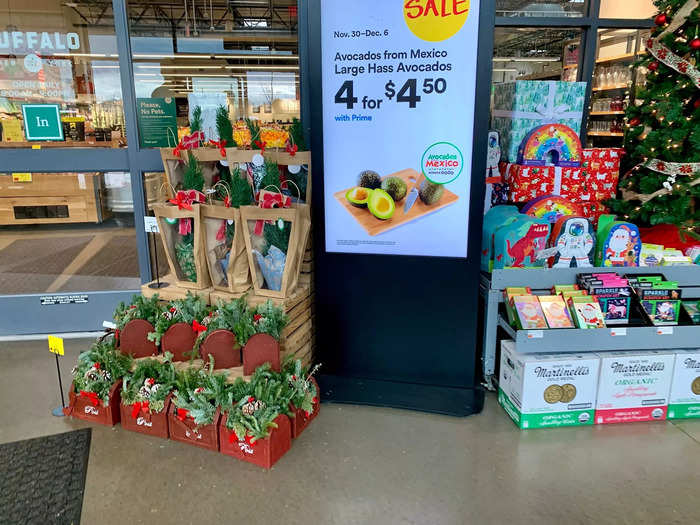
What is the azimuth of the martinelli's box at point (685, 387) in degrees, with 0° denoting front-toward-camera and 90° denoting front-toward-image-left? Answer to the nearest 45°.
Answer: approximately 0°

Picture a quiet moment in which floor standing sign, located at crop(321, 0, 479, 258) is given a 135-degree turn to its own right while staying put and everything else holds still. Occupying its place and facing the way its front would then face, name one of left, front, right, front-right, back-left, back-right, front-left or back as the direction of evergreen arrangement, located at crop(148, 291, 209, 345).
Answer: front-left

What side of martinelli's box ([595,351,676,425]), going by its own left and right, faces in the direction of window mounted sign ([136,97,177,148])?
right

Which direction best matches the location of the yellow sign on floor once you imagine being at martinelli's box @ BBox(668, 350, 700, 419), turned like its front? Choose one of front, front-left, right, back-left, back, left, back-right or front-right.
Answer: front-right

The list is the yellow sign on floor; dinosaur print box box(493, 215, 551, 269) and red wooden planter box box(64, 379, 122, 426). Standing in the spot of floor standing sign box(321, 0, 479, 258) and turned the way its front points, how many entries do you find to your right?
2

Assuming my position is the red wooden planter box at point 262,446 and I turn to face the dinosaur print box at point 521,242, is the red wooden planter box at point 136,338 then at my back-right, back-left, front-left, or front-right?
back-left

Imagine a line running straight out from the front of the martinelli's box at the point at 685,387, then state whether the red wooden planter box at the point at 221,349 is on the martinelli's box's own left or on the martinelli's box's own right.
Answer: on the martinelli's box's own right

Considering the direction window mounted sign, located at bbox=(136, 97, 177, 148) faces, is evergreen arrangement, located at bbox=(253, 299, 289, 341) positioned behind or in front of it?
in front

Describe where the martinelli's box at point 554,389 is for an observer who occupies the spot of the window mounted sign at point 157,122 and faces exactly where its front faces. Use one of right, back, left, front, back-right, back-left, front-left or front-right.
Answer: front-left
